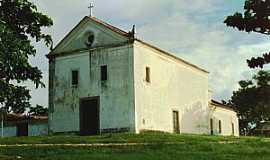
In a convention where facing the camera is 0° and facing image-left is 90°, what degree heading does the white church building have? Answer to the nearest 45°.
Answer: approximately 45°

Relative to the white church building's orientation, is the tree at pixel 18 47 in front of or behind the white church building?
in front
